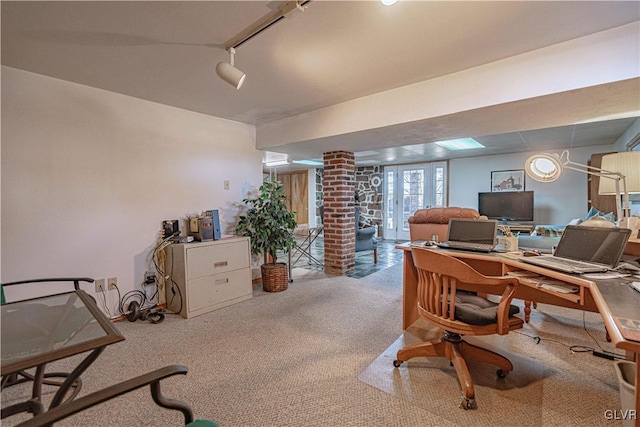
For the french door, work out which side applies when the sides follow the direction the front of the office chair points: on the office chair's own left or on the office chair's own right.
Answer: on the office chair's own left

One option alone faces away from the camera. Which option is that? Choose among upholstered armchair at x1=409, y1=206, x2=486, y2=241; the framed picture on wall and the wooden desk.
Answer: the upholstered armchair

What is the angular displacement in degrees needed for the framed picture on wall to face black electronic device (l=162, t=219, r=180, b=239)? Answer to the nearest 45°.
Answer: approximately 45° to its right

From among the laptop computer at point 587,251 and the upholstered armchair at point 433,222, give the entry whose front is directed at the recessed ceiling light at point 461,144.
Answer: the upholstered armchair

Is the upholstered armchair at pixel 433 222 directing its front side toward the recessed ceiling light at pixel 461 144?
yes

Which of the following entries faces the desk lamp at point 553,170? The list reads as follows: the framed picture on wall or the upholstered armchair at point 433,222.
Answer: the framed picture on wall

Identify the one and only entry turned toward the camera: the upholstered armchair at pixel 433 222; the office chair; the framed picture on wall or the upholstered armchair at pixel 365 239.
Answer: the framed picture on wall

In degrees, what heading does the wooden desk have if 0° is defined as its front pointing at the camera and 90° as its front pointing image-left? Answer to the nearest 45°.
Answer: approximately 45°

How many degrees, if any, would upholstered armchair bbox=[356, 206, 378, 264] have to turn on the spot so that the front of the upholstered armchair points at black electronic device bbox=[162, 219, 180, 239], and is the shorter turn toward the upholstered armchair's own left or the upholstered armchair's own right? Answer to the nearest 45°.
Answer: approximately 135° to the upholstered armchair's own right

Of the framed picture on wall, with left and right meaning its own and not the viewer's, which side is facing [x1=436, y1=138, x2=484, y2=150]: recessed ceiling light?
front

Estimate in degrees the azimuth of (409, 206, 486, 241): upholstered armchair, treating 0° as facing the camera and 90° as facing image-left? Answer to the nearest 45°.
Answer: approximately 180°

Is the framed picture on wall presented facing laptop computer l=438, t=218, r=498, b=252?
yes

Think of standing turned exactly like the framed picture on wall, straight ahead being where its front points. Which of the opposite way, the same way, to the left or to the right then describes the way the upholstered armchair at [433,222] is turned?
the opposite way

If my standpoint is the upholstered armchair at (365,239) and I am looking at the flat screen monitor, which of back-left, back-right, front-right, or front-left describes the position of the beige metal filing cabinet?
back-right

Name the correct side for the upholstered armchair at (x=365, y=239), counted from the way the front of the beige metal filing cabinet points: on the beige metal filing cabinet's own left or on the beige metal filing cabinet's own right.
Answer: on the beige metal filing cabinet's own left
